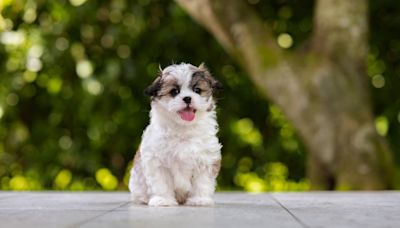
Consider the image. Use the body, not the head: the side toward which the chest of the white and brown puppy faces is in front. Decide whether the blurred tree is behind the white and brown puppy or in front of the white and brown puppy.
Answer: behind

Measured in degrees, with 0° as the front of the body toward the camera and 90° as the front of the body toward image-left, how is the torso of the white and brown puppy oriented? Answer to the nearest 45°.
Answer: approximately 0°
